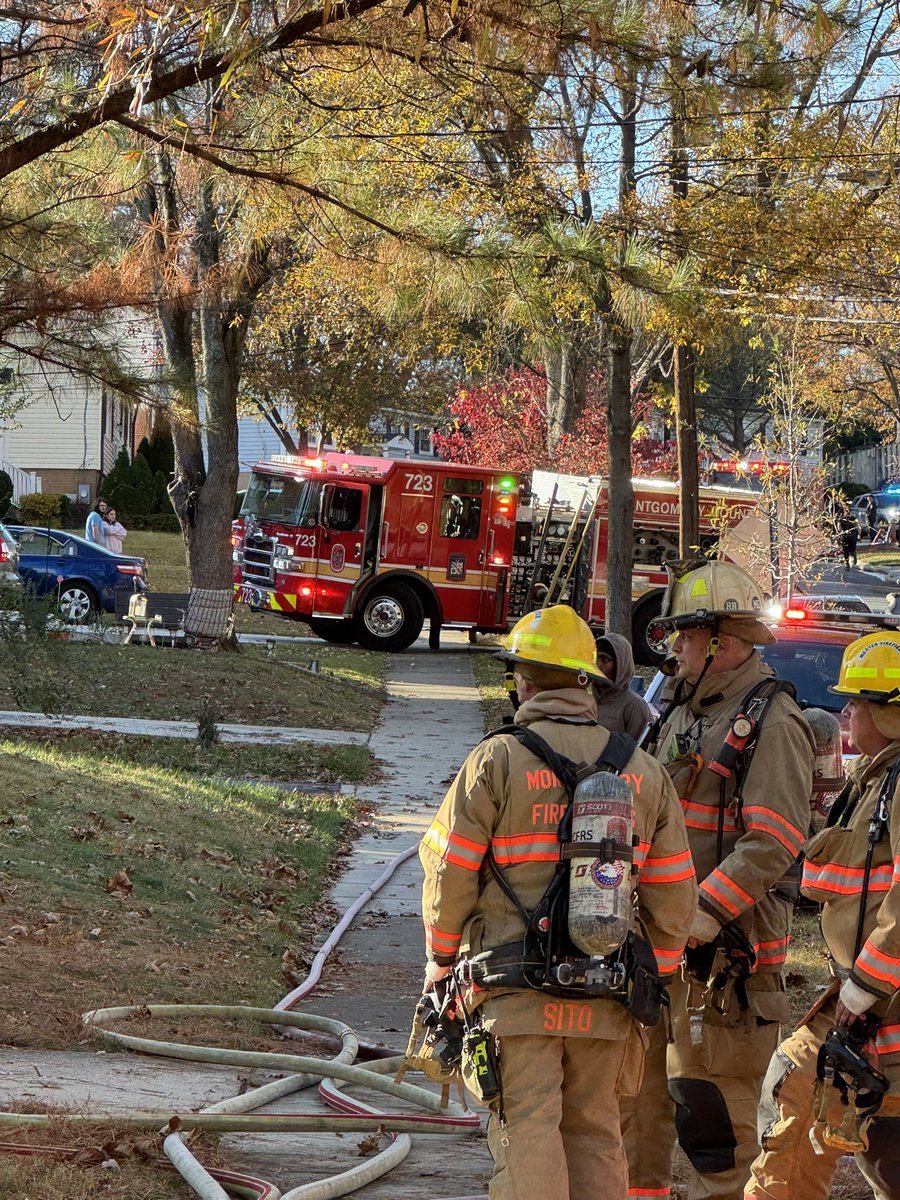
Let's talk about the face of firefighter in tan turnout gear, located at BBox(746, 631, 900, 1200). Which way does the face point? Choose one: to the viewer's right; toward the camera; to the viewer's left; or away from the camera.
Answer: to the viewer's left

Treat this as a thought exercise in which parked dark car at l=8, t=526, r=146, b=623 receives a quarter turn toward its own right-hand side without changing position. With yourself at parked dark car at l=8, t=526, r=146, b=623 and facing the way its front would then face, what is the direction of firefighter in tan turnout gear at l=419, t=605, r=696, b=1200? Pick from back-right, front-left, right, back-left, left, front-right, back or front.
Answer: back

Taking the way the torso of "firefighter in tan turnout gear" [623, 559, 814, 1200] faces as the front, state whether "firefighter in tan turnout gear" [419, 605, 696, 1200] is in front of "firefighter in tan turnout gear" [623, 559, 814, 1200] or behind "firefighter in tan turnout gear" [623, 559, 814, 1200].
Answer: in front

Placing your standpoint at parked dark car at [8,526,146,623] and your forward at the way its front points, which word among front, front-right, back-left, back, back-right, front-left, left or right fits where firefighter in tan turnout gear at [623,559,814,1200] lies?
left

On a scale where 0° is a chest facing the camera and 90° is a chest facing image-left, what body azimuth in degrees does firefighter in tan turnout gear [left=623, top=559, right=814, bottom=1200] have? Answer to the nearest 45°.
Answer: approximately 45°

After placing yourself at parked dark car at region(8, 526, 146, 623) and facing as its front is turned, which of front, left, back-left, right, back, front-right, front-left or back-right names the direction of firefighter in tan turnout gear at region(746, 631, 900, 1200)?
left

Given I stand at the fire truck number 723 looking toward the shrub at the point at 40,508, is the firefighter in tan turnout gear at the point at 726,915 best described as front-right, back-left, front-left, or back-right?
back-left

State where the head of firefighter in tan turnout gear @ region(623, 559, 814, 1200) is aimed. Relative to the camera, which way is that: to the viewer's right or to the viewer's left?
to the viewer's left

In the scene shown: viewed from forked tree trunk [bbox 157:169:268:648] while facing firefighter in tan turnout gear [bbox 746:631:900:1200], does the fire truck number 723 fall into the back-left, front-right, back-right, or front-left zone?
back-left

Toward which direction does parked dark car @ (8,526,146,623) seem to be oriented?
to the viewer's left

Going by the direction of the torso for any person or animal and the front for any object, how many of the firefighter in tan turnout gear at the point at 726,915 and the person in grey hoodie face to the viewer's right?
0

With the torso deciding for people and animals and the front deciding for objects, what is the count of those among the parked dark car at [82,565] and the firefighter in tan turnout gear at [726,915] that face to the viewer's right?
0

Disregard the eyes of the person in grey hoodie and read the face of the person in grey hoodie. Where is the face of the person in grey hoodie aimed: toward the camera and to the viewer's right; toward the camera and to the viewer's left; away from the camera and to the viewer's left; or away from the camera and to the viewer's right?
toward the camera and to the viewer's left

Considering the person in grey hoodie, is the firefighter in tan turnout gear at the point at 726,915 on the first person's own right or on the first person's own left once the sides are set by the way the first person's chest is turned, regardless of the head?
on the first person's own left

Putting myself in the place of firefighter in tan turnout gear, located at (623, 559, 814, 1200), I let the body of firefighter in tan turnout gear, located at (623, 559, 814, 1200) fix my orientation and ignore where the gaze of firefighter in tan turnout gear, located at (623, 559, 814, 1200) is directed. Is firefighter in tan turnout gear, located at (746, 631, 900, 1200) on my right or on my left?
on my left
